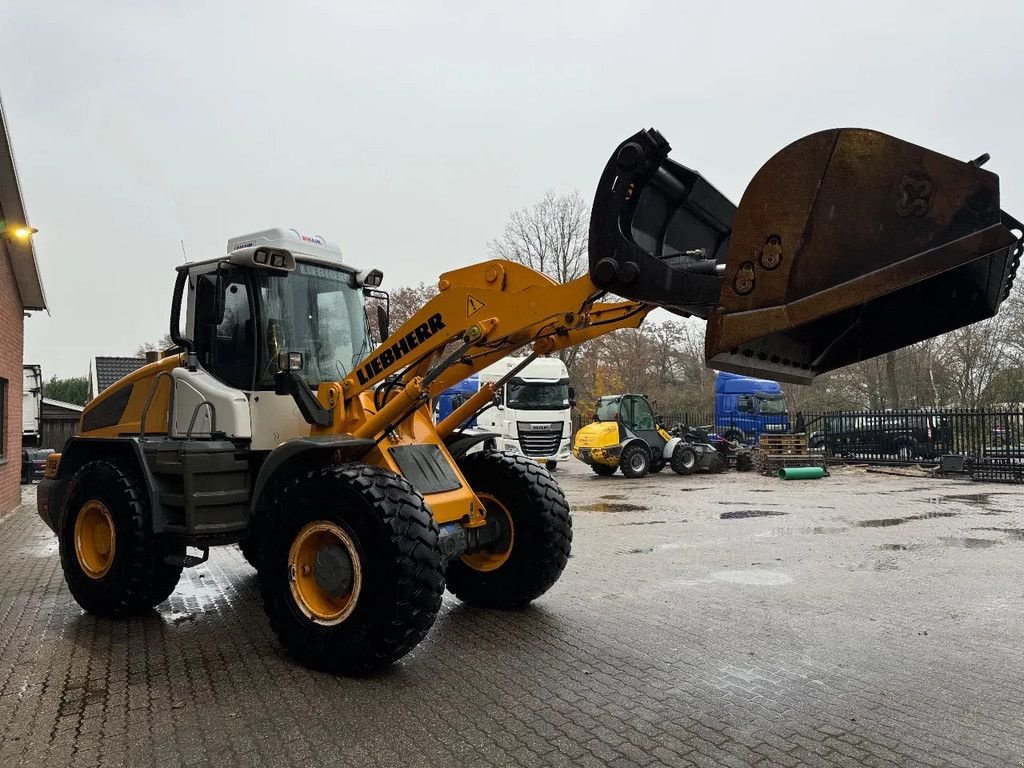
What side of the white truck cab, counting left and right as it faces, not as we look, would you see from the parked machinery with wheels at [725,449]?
left

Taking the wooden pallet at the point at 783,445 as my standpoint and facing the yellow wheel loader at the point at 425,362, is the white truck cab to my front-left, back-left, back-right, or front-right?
front-right

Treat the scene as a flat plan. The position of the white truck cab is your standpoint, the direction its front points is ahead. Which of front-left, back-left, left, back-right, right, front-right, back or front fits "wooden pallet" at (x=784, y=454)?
left

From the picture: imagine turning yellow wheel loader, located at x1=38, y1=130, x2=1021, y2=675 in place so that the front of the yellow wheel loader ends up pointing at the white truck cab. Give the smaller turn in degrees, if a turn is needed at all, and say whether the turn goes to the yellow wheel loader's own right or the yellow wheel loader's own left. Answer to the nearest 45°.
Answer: approximately 135° to the yellow wheel loader's own left

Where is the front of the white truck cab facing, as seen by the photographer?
facing the viewer

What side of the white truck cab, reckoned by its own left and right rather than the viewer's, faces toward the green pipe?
left

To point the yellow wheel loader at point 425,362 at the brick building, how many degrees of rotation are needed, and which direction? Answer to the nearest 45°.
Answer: approximately 180°

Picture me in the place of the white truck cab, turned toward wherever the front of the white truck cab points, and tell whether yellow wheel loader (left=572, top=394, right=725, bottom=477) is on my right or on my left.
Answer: on my left

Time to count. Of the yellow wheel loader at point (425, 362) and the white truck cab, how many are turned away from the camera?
0

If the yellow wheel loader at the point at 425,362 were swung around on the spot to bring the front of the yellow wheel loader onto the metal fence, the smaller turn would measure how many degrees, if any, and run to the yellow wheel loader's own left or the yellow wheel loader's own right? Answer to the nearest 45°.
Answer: approximately 90° to the yellow wheel loader's own left

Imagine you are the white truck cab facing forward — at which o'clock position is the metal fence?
The metal fence is roughly at 9 o'clock from the white truck cab.

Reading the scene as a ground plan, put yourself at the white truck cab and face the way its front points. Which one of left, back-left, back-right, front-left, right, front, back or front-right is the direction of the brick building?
front-right
